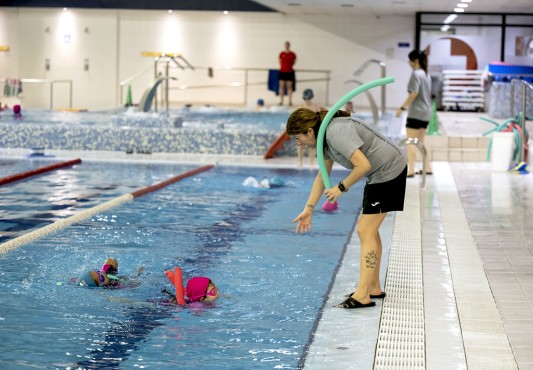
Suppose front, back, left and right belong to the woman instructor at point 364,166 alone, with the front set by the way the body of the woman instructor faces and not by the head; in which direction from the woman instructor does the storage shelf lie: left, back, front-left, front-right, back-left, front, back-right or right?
right

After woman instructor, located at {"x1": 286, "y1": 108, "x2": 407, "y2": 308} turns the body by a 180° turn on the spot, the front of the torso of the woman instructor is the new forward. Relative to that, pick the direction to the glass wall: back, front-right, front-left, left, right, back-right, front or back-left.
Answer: left

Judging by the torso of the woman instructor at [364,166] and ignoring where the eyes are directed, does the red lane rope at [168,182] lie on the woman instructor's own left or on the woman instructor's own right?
on the woman instructor's own right

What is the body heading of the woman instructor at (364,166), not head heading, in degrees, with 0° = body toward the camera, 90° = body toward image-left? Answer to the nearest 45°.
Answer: approximately 90°

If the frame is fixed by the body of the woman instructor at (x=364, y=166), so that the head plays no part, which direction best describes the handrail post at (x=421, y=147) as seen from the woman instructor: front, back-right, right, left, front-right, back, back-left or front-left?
right

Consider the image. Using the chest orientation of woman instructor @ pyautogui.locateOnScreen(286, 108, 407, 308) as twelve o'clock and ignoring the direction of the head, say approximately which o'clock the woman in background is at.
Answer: The woman in background is roughly at 3 o'clock from the woman instructor.

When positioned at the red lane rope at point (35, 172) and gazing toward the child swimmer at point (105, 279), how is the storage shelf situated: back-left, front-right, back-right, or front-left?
back-left

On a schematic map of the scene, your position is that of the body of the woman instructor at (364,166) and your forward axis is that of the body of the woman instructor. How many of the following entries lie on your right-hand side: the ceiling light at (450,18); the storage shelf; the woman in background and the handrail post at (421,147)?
4

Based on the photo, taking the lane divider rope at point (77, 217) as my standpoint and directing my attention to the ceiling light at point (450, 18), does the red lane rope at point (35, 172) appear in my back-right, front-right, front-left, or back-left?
front-left

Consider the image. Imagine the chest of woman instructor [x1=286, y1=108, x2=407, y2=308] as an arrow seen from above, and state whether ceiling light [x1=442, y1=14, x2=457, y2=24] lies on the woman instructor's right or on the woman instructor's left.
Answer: on the woman instructor's right

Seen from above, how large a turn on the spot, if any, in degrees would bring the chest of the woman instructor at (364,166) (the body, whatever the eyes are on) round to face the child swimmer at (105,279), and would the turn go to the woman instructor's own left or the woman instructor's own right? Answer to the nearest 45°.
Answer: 0° — they already face them

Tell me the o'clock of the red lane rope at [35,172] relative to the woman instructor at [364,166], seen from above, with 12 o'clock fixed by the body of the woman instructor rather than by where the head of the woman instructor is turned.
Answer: The red lane rope is roughly at 2 o'clock from the woman instructor.
